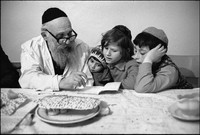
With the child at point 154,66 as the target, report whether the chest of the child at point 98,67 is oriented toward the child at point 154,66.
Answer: no

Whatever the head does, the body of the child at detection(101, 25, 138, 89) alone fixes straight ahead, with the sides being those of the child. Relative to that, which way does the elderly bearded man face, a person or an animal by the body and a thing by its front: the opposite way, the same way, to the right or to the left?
to the left

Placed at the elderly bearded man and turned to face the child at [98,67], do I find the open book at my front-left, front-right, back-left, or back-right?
front-right

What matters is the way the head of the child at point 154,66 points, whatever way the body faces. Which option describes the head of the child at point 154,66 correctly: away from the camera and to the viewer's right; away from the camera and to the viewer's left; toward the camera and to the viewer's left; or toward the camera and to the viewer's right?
toward the camera and to the viewer's left

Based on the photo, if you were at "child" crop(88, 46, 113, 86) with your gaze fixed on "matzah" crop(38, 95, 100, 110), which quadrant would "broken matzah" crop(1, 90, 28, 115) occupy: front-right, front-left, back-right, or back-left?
front-right

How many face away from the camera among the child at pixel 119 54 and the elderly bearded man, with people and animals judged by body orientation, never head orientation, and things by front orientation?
0

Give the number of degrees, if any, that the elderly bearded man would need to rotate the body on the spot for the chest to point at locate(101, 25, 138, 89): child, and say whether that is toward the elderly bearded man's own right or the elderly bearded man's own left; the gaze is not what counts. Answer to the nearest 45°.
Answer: approximately 45° to the elderly bearded man's own left

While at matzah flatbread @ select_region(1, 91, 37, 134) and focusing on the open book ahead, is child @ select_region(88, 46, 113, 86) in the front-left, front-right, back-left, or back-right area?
front-left

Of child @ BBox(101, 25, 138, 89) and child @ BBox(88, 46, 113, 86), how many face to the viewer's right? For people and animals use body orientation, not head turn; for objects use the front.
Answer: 0

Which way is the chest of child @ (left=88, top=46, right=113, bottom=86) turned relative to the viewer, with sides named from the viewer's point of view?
facing the viewer and to the left of the viewer

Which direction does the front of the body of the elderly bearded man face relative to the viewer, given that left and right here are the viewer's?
facing the viewer and to the right of the viewer

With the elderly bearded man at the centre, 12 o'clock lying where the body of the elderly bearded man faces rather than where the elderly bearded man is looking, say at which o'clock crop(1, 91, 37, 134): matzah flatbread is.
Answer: The matzah flatbread is roughly at 2 o'clock from the elderly bearded man.

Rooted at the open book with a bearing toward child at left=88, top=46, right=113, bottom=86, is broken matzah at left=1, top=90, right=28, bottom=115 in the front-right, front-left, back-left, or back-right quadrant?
back-left

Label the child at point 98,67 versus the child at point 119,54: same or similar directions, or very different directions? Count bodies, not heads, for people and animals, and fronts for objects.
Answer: same or similar directions
